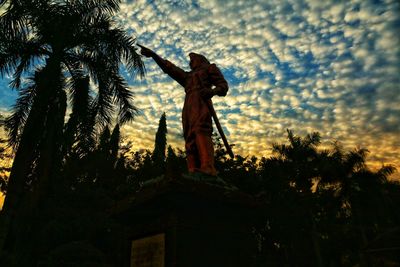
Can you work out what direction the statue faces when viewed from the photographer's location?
facing the viewer and to the left of the viewer

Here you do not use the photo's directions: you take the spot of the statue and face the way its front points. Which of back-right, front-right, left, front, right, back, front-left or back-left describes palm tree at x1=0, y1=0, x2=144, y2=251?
right
